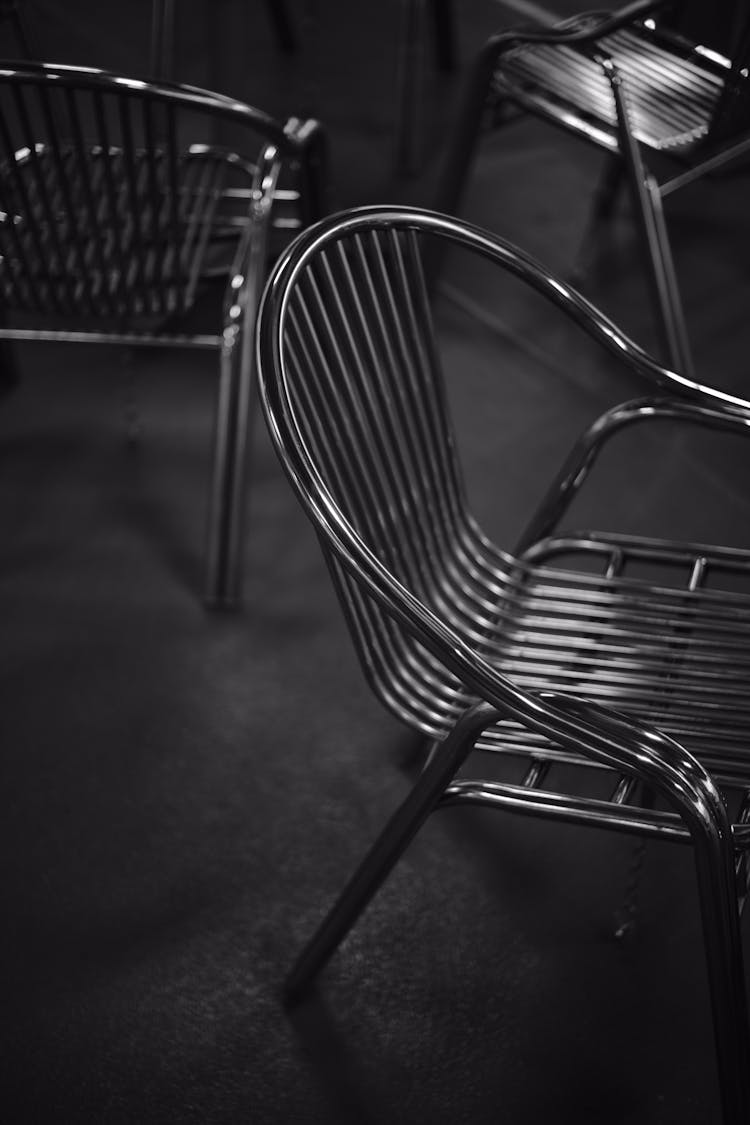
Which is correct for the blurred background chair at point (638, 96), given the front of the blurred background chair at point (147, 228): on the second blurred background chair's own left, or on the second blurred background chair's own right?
on the second blurred background chair's own right

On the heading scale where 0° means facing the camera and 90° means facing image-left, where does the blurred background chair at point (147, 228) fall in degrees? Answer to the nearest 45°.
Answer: approximately 180°

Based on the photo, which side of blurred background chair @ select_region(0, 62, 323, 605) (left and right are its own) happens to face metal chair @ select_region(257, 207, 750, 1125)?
back

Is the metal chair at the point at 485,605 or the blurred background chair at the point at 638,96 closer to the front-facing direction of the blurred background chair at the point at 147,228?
the blurred background chair
